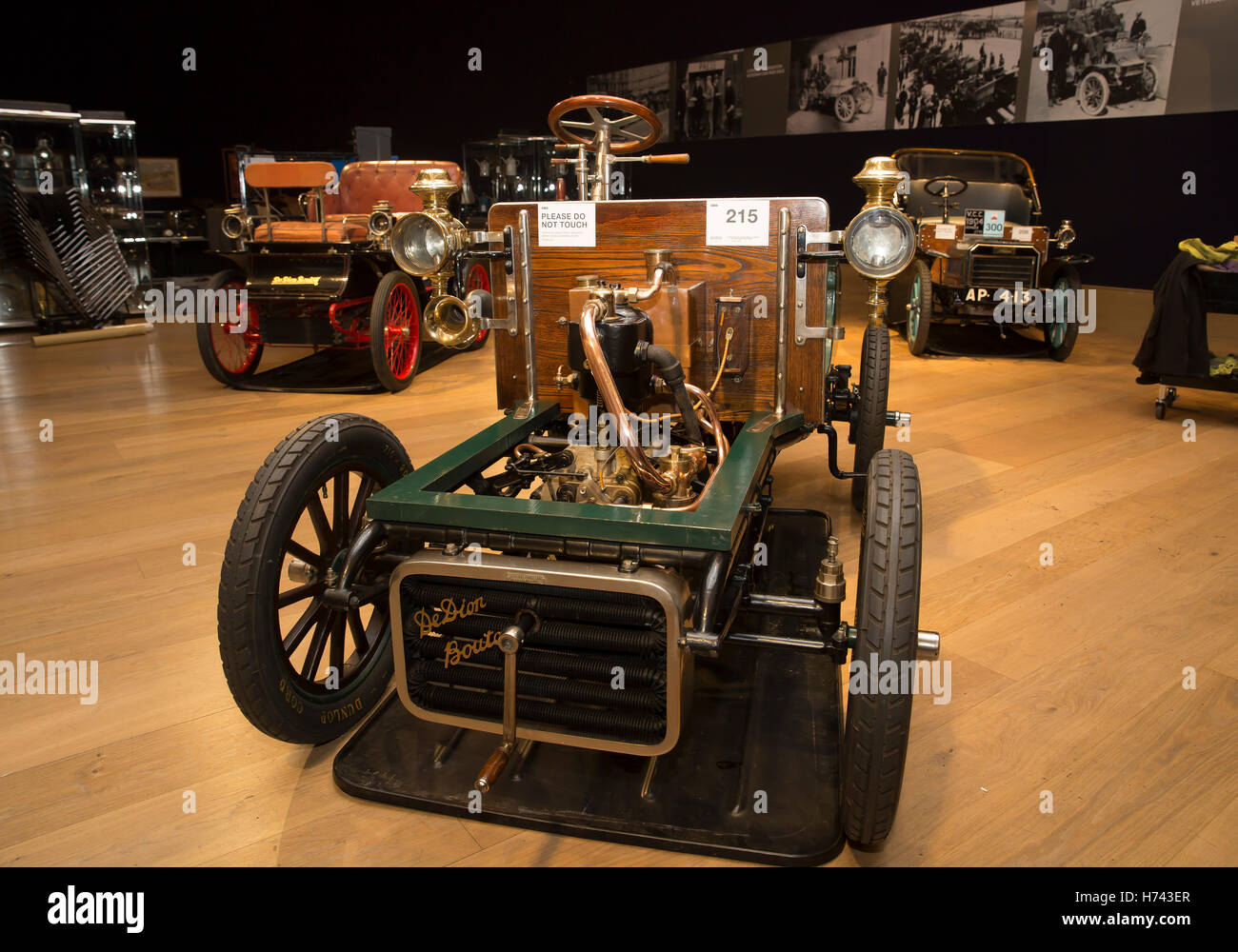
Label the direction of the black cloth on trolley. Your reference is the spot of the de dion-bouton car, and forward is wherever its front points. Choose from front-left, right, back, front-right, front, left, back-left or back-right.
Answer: back

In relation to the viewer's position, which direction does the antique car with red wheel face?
facing the viewer and to the left of the viewer

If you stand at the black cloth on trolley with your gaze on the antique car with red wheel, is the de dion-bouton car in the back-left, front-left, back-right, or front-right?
front-left

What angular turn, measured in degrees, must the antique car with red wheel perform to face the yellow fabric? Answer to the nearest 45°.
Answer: approximately 90° to its left

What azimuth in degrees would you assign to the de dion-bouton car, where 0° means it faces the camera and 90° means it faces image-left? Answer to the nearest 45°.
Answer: approximately 45°

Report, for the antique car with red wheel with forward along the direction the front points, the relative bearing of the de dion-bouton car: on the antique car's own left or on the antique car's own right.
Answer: on the antique car's own left

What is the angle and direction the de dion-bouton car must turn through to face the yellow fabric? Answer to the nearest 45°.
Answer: approximately 180°
